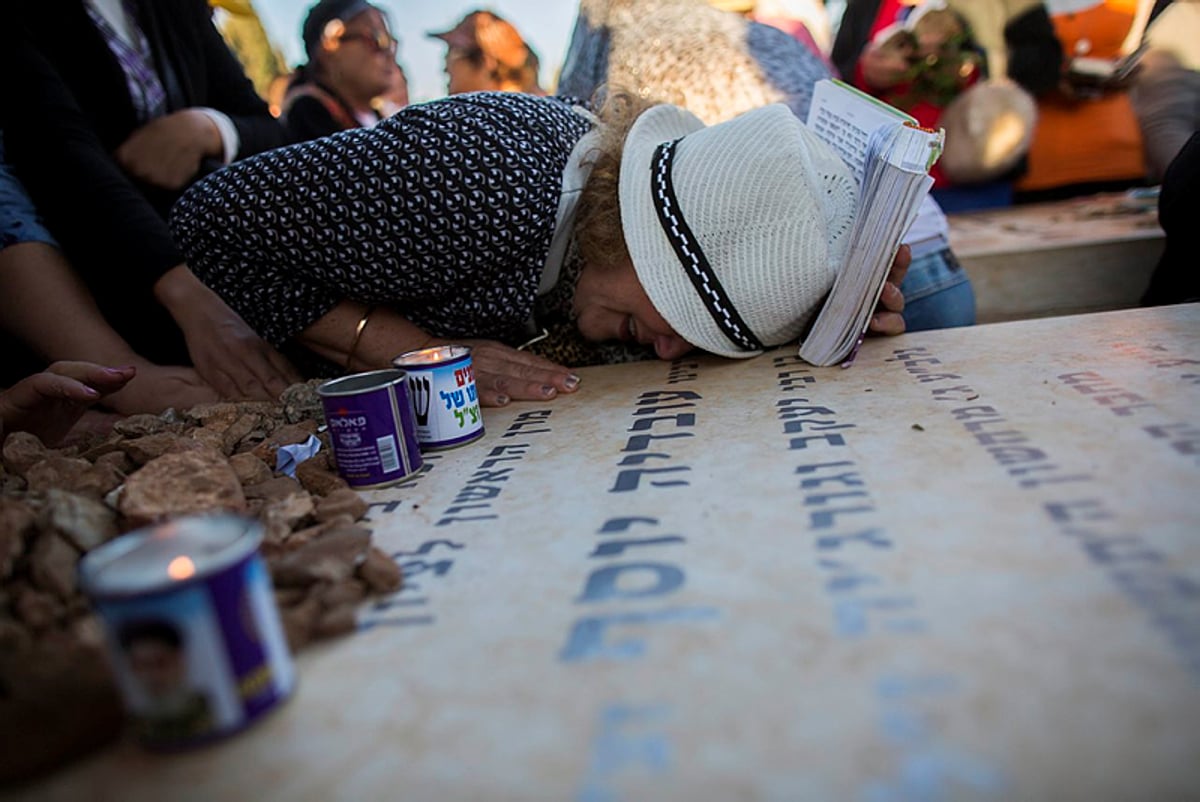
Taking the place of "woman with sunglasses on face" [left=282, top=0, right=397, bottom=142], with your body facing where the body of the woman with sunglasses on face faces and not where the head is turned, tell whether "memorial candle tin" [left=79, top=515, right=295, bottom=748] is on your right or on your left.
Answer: on your right

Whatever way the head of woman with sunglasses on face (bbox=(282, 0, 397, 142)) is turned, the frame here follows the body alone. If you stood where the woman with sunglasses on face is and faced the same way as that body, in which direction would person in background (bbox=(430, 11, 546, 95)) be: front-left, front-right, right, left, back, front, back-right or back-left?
front-left
